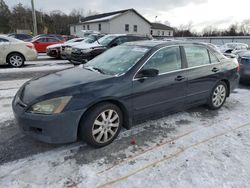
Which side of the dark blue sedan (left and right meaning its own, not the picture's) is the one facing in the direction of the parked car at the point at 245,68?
back

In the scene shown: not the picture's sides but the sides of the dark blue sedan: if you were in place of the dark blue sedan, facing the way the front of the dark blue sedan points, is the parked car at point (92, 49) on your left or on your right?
on your right

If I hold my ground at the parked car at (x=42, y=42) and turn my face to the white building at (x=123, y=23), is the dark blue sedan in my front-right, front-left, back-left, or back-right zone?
back-right

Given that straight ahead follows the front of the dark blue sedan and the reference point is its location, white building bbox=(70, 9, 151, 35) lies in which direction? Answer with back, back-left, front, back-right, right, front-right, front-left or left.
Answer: back-right

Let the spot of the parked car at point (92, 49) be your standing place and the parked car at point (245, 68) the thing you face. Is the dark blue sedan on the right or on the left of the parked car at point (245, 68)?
right

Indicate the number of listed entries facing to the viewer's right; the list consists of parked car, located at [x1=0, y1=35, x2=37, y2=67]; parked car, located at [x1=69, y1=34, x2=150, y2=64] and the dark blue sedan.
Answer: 0

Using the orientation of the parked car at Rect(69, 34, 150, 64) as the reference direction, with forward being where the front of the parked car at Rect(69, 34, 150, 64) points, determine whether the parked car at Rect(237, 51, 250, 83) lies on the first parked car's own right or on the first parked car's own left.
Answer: on the first parked car's own left

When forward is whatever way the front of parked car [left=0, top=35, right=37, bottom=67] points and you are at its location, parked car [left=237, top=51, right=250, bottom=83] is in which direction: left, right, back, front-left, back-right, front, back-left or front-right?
back-left

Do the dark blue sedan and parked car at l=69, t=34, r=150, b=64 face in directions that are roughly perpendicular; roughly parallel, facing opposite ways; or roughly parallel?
roughly parallel

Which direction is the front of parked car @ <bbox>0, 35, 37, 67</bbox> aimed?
to the viewer's left

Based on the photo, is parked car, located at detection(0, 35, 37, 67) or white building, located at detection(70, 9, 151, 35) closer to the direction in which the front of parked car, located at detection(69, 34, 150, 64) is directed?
the parked car
